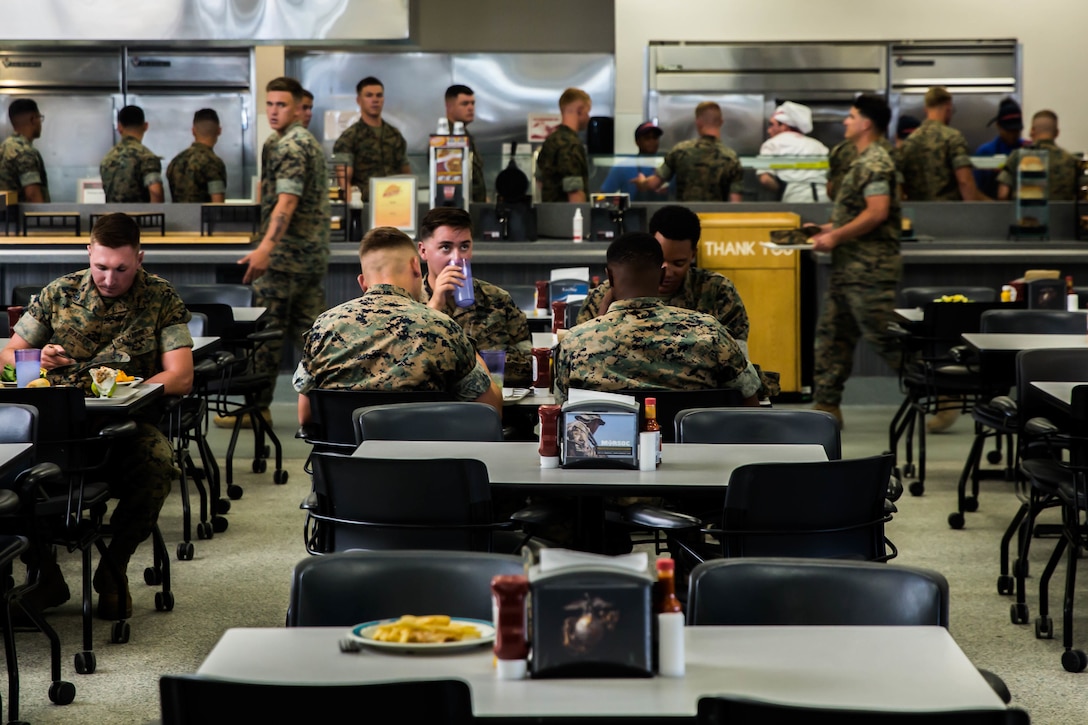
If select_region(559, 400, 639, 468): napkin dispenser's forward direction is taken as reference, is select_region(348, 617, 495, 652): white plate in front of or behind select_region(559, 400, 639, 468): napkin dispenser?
in front

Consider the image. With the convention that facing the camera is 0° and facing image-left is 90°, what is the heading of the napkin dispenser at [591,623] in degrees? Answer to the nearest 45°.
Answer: approximately 0°

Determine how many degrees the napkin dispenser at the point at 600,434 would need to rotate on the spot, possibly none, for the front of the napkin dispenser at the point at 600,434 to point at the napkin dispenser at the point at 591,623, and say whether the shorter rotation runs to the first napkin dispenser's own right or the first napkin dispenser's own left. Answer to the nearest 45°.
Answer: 0° — it already faces it

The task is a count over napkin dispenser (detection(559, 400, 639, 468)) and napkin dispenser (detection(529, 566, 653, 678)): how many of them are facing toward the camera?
2

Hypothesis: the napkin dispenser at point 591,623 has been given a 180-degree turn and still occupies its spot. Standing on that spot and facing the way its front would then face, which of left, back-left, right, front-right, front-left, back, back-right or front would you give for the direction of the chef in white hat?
front

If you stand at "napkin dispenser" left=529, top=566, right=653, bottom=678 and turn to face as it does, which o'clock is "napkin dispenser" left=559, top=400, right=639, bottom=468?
"napkin dispenser" left=559, top=400, right=639, bottom=468 is roughly at 6 o'clock from "napkin dispenser" left=529, top=566, right=653, bottom=678.

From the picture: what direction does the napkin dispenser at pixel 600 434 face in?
toward the camera

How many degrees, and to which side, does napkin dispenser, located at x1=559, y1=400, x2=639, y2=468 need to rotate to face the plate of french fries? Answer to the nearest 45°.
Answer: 0° — it already faces it

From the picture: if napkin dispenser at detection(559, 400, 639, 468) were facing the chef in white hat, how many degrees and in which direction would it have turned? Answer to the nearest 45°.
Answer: approximately 180°
